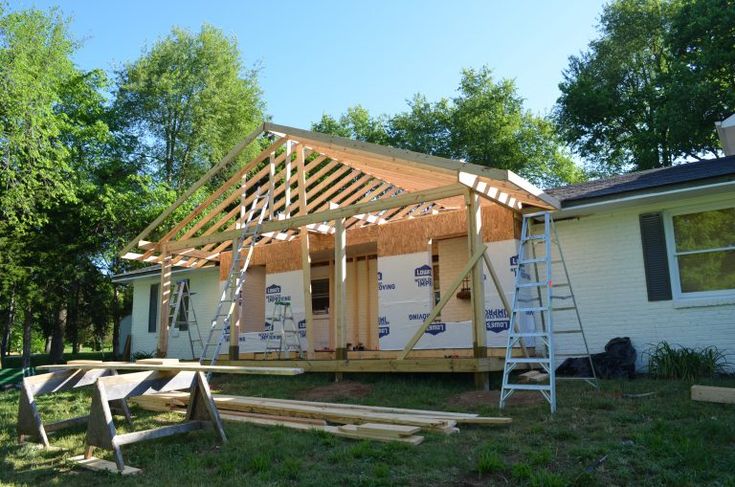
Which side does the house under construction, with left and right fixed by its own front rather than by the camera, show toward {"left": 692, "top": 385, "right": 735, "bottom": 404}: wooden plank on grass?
left

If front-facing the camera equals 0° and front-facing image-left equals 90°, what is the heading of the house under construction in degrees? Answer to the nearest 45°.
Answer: approximately 45°

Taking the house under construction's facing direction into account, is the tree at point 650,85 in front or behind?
behind

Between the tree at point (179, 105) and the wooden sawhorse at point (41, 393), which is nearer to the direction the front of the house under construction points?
the wooden sawhorse

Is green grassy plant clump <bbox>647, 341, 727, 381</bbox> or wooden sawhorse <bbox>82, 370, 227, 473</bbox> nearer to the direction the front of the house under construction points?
the wooden sawhorse

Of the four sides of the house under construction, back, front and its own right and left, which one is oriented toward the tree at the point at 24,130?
right

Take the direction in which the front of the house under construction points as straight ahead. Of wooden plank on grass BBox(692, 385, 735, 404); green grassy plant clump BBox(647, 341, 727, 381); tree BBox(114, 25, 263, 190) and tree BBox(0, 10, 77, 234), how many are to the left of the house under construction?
2

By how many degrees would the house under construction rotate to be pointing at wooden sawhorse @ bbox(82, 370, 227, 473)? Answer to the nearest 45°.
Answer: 0° — it already faces it

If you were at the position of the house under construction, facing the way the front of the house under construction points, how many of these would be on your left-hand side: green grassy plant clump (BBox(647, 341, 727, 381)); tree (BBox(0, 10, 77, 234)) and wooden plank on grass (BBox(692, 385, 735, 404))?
2
